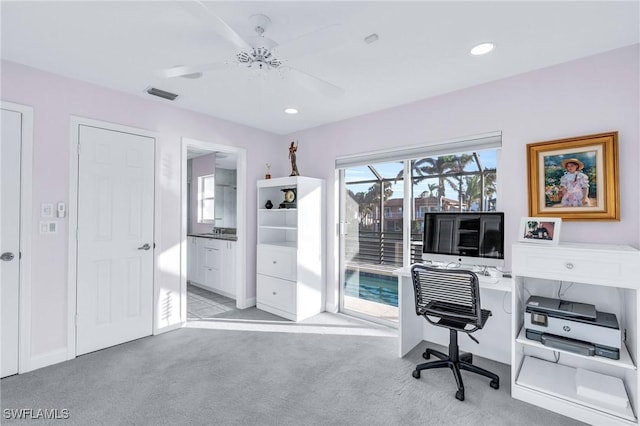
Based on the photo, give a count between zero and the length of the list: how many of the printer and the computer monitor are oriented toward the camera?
2

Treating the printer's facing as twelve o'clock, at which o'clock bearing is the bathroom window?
The bathroom window is roughly at 3 o'clock from the printer.

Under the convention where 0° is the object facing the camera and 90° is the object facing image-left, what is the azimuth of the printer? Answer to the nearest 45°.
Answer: approximately 0°

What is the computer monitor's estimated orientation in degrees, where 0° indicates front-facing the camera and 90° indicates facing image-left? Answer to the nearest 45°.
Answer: approximately 0°

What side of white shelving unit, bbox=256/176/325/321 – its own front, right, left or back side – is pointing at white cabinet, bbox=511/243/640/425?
left

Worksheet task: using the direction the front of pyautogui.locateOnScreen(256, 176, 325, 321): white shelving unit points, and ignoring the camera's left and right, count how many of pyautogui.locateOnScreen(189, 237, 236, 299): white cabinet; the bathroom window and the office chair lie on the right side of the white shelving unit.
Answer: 2

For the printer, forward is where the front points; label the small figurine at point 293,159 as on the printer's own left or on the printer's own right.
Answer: on the printer's own right

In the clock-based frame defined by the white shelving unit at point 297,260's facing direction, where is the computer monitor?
The computer monitor is roughly at 9 o'clock from the white shelving unit.

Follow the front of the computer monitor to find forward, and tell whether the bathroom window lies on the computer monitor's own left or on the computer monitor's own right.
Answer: on the computer monitor's own right

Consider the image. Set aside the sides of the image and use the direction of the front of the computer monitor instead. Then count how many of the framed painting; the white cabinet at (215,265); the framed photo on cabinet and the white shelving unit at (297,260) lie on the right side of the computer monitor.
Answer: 2
